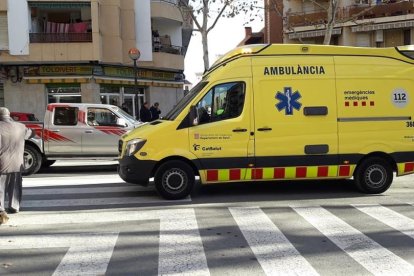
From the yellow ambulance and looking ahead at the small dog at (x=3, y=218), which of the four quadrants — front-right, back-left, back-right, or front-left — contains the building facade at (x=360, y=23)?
back-right

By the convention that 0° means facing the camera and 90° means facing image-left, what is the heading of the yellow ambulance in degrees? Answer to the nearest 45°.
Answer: approximately 90°

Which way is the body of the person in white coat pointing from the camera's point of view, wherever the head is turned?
away from the camera

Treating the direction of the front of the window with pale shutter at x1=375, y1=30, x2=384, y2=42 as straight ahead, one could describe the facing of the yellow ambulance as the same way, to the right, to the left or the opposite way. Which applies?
to the right
